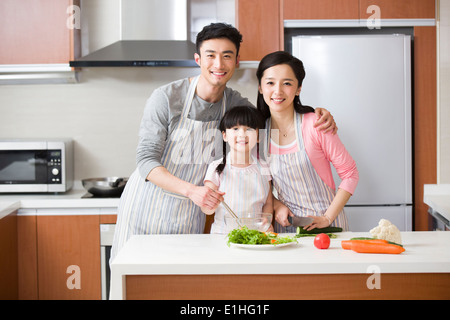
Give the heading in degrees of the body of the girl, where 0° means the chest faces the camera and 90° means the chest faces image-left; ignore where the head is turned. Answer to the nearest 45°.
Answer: approximately 0°

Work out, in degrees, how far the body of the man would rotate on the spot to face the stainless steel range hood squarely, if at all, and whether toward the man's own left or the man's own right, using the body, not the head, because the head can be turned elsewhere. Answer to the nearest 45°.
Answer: approximately 135° to the man's own left

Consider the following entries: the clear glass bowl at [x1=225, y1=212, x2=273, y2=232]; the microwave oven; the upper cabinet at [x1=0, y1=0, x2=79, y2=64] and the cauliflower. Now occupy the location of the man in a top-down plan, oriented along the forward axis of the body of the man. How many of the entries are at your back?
2

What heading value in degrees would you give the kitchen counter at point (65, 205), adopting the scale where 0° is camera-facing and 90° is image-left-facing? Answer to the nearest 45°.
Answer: approximately 0°

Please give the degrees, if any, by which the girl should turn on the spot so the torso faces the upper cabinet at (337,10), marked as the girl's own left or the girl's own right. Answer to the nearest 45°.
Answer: approximately 135° to the girl's own left

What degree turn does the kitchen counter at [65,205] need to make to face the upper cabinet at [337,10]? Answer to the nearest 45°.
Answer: approximately 90° to its left

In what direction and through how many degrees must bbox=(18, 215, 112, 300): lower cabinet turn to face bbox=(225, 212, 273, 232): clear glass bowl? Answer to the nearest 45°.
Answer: approximately 45° to its left
